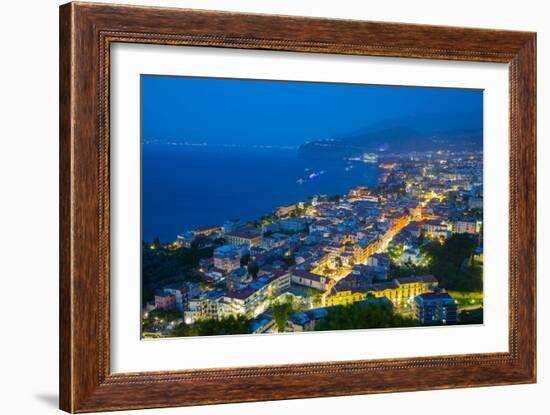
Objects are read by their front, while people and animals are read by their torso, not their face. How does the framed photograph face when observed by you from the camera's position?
facing the viewer and to the right of the viewer
